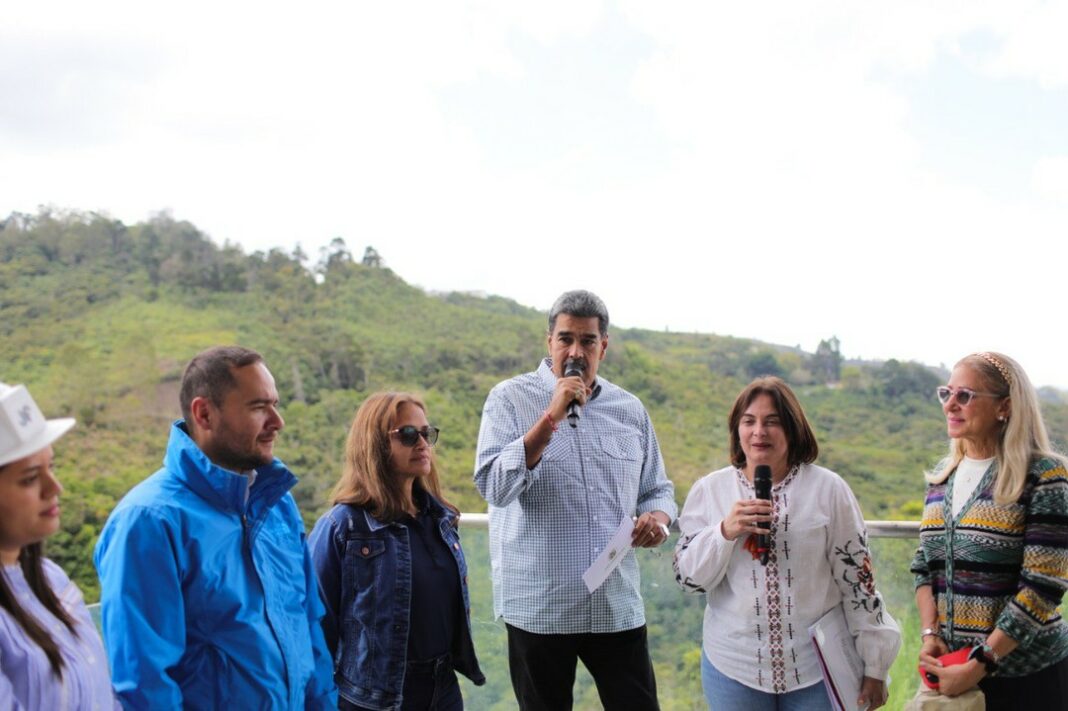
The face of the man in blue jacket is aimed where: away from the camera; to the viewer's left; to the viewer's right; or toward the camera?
to the viewer's right

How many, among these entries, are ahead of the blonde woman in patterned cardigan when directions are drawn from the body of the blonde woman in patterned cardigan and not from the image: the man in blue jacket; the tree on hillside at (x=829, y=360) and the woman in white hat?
2

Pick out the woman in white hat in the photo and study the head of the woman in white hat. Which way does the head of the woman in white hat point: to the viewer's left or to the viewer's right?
to the viewer's right

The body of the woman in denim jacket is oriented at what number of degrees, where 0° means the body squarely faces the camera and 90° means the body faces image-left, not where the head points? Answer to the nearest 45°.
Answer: approximately 315°

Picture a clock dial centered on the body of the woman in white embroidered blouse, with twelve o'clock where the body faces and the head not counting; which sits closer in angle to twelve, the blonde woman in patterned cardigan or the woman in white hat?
the woman in white hat

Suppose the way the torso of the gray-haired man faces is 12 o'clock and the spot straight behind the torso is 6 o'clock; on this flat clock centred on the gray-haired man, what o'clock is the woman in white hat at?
The woman in white hat is roughly at 1 o'clock from the gray-haired man.

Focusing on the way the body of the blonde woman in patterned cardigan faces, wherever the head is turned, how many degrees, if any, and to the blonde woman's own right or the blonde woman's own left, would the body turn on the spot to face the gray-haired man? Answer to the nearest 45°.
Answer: approximately 45° to the blonde woman's own right

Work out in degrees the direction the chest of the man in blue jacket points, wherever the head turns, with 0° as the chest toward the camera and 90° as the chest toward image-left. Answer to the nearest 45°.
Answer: approximately 315°

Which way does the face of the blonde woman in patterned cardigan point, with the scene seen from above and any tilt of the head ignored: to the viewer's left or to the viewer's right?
to the viewer's left
